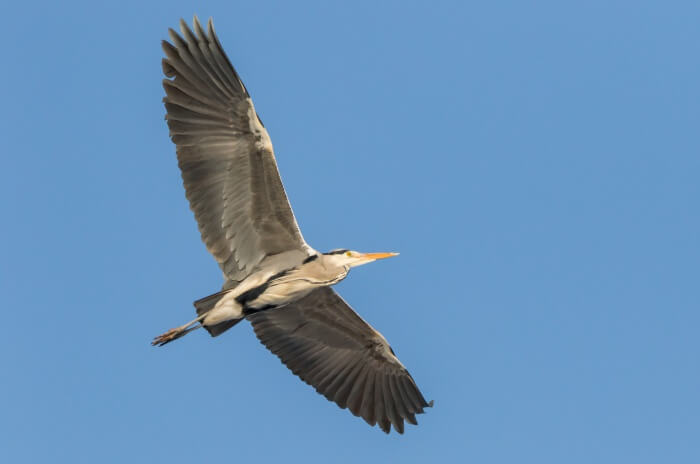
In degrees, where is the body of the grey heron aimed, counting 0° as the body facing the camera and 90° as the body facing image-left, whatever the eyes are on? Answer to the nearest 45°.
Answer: approximately 270°
